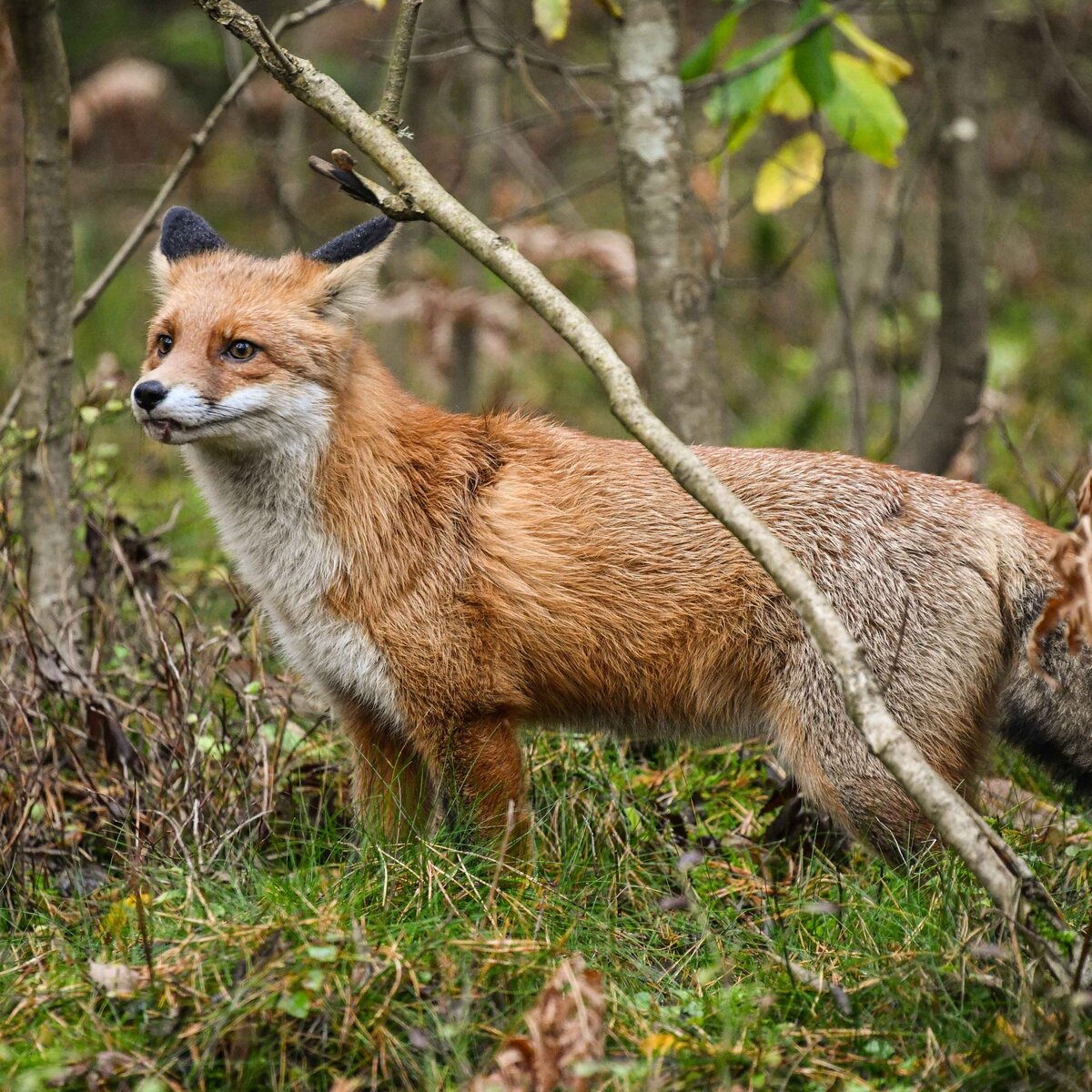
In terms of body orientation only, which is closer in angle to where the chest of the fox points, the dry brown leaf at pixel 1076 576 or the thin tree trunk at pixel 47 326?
the thin tree trunk

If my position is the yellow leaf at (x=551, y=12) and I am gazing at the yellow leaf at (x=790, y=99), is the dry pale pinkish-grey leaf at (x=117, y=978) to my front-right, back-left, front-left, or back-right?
back-right

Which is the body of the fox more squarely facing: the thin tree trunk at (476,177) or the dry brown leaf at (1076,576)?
the thin tree trunk

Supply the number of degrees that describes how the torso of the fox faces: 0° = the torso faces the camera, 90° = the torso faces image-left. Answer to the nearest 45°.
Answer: approximately 90°

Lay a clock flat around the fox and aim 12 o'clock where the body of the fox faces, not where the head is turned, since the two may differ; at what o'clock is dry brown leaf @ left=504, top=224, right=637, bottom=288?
The dry brown leaf is roughly at 3 o'clock from the fox.

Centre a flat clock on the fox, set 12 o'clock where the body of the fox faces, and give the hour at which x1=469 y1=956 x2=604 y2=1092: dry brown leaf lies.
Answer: The dry brown leaf is roughly at 9 o'clock from the fox.

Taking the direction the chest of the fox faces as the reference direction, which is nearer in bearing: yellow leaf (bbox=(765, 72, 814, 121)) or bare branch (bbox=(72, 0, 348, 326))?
the bare branch

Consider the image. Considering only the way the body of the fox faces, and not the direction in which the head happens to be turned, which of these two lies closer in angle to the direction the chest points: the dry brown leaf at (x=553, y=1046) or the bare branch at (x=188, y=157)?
the bare branch
